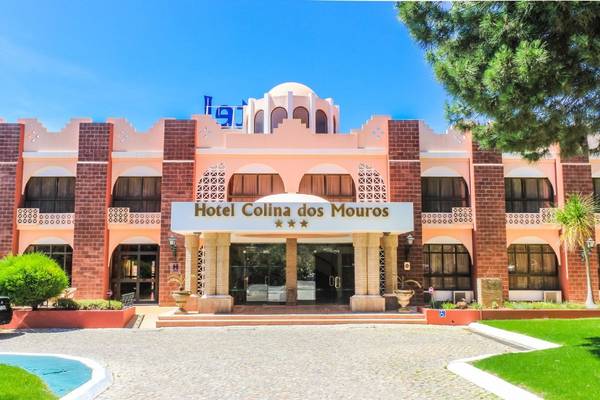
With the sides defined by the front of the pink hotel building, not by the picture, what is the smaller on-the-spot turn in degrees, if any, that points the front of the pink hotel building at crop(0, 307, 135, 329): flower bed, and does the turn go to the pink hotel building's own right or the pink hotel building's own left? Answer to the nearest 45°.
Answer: approximately 45° to the pink hotel building's own right

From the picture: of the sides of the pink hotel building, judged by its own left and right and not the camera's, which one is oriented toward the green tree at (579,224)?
left

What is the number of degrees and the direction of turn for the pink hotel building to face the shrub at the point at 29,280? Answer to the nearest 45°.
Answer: approximately 45° to its right

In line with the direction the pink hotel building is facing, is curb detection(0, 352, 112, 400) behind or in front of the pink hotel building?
in front

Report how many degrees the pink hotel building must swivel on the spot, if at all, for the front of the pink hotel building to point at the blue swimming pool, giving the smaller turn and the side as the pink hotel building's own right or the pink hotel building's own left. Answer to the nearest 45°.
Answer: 0° — it already faces it

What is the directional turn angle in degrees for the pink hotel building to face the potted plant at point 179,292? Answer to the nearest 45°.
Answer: approximately 45° to its right

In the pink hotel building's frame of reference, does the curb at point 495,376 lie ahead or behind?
ahead

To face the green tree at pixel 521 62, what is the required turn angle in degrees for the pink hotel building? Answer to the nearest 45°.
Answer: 0° — it already faces it

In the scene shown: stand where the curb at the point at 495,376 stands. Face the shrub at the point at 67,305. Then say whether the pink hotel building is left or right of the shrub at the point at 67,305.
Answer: right

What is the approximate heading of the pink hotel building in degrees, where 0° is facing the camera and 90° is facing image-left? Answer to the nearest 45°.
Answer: approximately 0°

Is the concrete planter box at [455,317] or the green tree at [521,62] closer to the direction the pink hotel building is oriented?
the green tree
